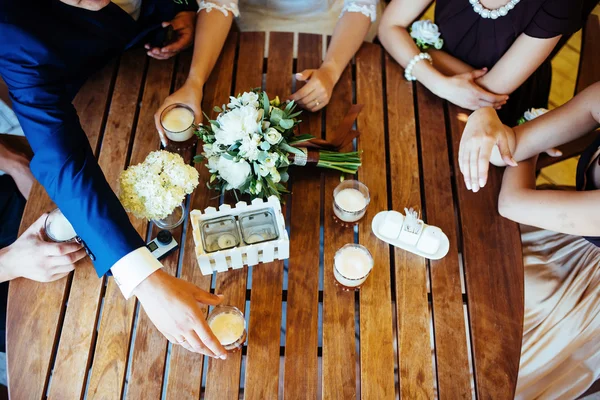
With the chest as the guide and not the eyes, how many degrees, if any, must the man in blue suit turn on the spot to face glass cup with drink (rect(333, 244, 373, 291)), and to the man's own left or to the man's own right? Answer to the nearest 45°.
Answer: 0° — they already face it

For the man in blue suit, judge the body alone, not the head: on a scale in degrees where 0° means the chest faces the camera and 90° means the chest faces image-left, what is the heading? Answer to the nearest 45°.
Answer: approximately 315°

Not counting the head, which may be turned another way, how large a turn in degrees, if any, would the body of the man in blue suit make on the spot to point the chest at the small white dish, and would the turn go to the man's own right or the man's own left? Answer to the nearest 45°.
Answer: approximately 45° to the man's own left

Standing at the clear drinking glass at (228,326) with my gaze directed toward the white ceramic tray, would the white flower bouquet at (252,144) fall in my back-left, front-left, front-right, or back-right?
front-left

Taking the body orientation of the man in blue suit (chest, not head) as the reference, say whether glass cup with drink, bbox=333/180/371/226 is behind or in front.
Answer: in front

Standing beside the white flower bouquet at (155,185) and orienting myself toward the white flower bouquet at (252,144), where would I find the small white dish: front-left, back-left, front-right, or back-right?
front-right
